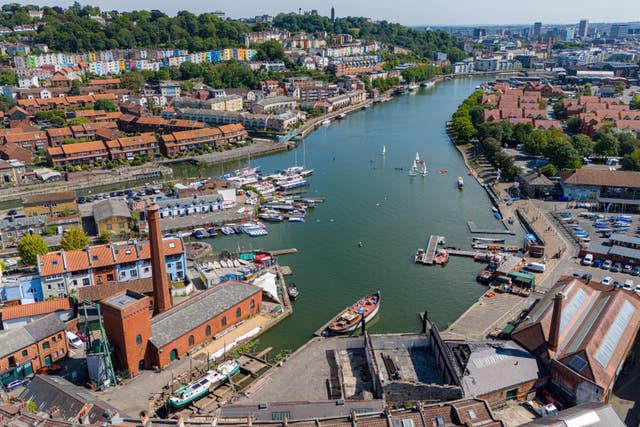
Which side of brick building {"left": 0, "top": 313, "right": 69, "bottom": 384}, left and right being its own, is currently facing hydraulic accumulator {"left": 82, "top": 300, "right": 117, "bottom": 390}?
front

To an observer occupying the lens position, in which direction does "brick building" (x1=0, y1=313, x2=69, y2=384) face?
facing the viewer and to the right of the viewer

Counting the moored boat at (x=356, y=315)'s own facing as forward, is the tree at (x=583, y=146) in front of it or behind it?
in front

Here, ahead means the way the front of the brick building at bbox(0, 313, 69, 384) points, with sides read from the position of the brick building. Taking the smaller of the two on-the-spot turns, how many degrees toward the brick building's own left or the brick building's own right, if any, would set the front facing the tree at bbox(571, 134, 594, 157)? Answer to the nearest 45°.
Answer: approximately 45° to the brick building's own left

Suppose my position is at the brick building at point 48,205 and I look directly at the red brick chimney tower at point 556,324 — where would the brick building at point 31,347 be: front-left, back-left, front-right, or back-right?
front-right

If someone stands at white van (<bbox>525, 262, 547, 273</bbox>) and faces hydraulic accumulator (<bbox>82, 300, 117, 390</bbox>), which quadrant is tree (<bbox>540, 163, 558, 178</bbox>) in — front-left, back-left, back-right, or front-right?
back-right

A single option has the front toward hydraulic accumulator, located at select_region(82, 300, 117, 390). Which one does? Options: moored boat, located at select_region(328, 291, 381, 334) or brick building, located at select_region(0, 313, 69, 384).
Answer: the brick building

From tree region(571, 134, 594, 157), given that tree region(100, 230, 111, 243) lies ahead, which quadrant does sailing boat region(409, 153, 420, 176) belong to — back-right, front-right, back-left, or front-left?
front-right

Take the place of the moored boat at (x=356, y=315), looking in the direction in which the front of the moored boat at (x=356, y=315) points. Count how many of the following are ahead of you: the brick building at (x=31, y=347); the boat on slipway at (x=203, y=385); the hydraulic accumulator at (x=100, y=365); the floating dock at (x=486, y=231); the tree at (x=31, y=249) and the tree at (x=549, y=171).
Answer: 2

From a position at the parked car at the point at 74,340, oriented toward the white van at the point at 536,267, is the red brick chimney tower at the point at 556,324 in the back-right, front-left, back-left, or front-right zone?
front-right

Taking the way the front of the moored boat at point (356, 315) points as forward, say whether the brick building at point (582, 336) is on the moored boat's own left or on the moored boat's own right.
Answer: on the moored boat's own right

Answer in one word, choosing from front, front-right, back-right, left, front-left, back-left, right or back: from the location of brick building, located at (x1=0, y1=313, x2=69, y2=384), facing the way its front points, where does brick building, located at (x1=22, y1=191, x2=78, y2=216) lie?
back-left

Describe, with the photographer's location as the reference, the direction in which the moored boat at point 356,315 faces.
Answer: facing away from the viewer and to the right of the viewer

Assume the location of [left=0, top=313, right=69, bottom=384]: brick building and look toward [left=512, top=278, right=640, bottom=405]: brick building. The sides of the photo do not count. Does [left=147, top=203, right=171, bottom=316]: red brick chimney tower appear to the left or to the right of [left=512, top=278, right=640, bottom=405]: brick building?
left

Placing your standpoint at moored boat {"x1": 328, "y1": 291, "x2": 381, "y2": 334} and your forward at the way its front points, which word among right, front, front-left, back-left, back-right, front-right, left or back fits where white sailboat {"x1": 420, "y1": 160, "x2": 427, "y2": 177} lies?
front-left

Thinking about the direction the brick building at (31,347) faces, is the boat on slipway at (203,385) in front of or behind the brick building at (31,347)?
in front

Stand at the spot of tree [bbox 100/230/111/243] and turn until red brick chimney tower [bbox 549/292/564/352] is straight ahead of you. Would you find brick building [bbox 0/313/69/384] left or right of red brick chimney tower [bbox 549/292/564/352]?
right

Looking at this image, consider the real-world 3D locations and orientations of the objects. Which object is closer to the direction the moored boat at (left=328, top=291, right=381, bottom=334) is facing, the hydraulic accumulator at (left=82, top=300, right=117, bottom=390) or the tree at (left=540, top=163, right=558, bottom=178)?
the tree

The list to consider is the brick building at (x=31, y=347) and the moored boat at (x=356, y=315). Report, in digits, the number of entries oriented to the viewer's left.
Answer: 0

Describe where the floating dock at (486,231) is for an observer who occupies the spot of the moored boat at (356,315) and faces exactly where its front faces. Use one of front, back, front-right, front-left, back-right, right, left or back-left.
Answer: front

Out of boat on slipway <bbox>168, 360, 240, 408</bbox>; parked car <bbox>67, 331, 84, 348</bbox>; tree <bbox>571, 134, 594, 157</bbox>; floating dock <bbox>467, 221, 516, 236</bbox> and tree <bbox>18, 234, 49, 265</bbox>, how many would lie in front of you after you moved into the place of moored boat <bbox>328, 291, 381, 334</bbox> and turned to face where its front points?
2

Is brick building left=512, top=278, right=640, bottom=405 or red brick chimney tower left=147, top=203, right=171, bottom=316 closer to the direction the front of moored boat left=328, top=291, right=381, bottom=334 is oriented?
the brick building
